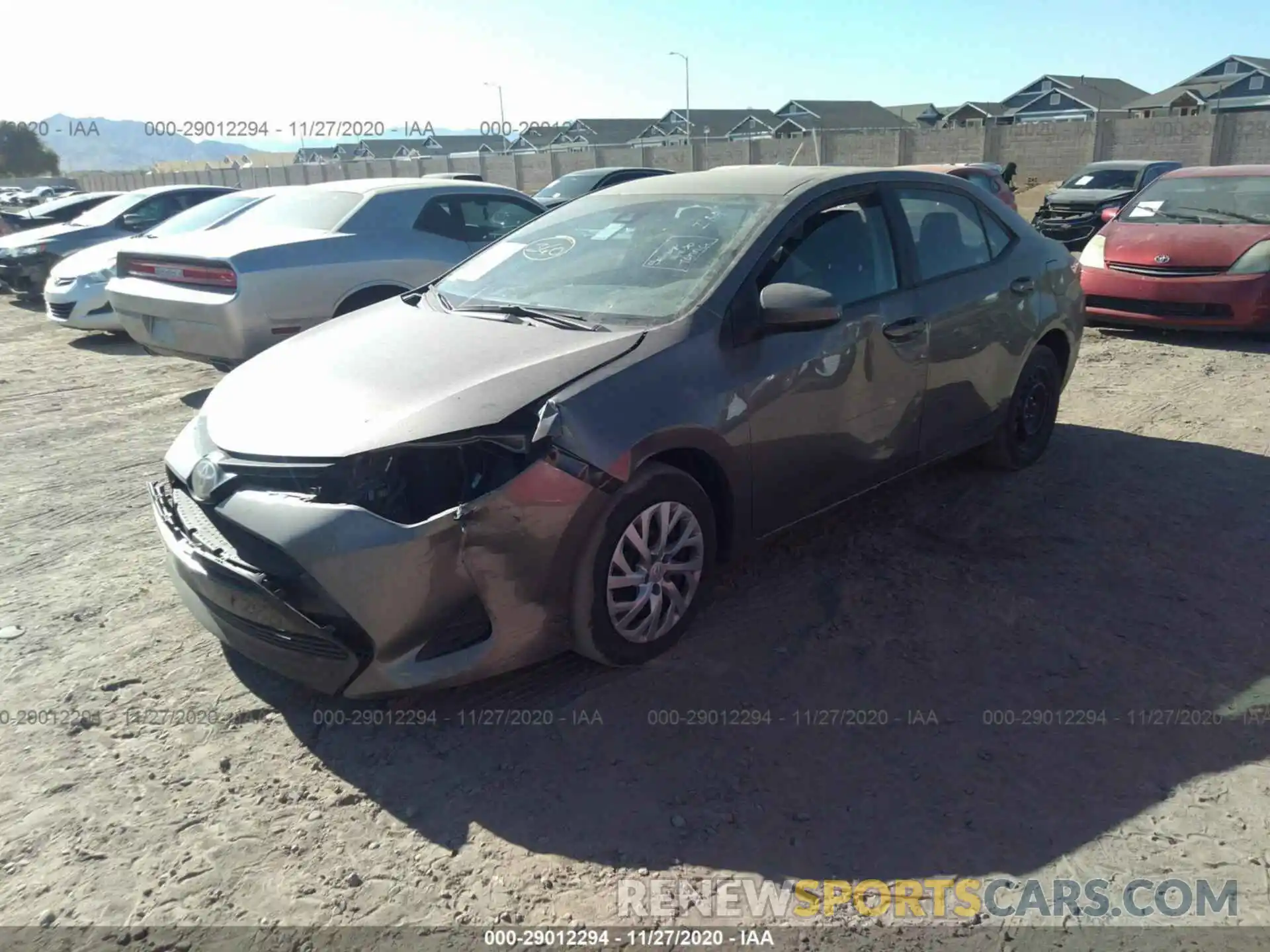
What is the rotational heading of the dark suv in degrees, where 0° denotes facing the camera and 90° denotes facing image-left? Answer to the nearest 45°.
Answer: approximately 45°

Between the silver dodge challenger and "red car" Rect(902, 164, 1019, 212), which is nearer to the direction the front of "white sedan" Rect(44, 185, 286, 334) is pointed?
the silver dodge challenger

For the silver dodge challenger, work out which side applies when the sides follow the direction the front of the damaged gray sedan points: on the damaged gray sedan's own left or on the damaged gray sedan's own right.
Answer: on the damaged gray sedan's own right

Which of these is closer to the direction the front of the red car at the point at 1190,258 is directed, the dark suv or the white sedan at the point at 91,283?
the white sedan

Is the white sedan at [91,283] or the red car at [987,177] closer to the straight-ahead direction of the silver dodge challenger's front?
the red car

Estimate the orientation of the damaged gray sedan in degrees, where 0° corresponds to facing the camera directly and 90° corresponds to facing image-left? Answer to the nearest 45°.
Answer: approximately 45°

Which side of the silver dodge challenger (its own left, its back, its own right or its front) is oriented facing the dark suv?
front

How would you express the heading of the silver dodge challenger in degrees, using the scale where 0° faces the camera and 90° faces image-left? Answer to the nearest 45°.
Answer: approximately 225°

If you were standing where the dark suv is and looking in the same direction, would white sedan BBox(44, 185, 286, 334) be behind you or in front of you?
in front

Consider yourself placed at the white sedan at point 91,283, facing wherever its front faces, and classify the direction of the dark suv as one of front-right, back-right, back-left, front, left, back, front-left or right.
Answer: back-left

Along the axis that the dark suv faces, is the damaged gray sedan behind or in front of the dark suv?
in front
